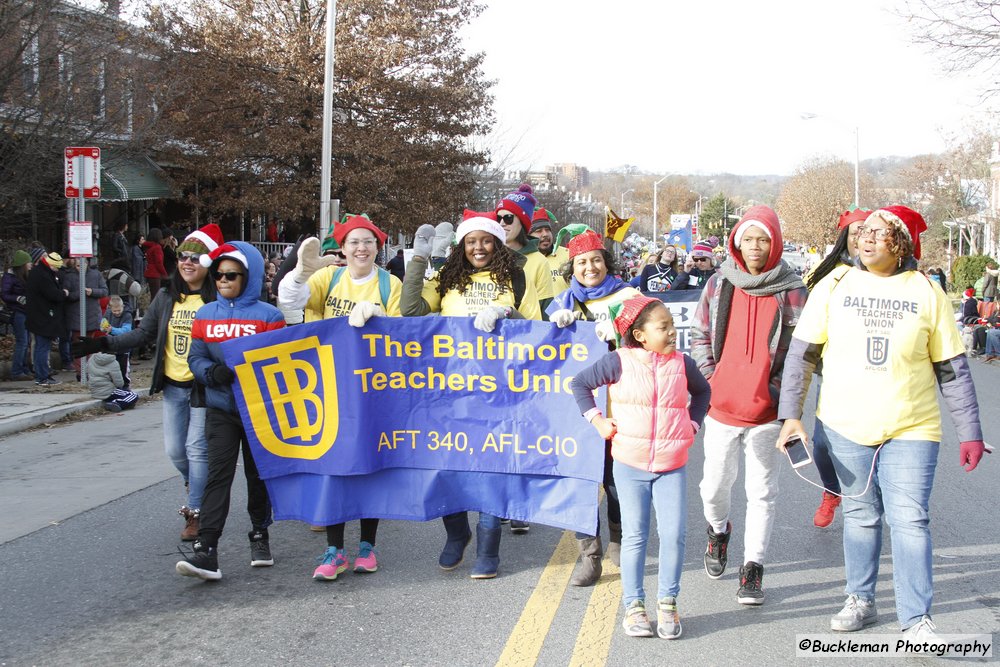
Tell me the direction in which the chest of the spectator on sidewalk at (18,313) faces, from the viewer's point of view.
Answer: to the viewer's right

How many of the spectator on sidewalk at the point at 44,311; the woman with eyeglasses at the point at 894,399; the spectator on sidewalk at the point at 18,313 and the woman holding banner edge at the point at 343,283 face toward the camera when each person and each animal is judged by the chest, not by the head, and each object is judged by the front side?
2

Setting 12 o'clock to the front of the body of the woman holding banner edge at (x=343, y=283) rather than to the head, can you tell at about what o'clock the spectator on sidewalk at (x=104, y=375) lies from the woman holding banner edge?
The spectator on sidewalk is roughly at 5 o'clock from the woman holding banner edge.

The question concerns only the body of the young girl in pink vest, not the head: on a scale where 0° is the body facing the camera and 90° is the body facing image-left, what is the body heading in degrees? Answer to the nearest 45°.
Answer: approximately 0°

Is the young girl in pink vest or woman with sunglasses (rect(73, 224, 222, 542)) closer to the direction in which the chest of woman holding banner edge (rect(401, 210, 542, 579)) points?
the young girl in pink vest

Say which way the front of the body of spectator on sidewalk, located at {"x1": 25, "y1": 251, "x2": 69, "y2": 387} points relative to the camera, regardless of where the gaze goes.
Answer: to the viewer's right

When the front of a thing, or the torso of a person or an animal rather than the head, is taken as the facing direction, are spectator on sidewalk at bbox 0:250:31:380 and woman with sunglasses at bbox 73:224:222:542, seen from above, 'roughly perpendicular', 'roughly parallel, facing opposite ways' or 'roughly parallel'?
roughly perpendicular

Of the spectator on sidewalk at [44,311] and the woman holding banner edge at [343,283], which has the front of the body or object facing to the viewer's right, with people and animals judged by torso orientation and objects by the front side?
the spectator on sidewalk

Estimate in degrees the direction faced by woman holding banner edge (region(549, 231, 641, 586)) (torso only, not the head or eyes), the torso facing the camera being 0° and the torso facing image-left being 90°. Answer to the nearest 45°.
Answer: approximately 0°
